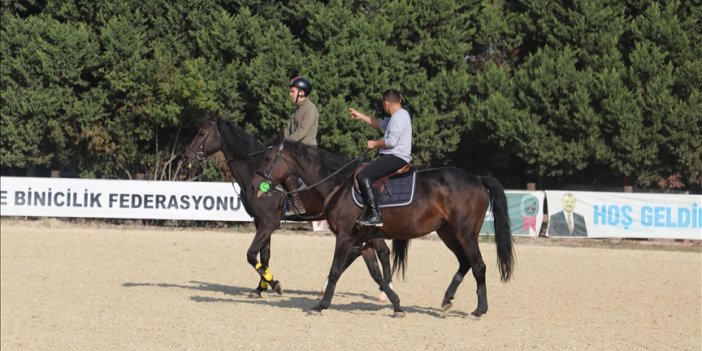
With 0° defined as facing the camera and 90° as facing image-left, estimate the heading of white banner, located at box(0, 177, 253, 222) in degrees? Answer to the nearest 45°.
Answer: approximately 0°

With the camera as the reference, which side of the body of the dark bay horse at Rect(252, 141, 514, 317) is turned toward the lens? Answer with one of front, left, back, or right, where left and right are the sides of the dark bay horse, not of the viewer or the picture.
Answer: left

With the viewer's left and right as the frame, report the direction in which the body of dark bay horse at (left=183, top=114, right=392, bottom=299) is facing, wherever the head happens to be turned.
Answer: facing to the left of the viewer

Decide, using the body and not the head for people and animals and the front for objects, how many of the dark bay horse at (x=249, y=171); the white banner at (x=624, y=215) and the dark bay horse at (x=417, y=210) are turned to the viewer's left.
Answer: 2

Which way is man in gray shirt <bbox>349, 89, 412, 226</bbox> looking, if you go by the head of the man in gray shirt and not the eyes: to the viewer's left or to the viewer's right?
to the viewer's left

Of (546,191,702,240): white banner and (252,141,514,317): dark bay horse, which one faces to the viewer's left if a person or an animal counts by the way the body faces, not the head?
the dark bay horse

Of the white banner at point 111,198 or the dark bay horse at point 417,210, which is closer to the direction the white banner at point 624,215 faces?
the dark bay horse

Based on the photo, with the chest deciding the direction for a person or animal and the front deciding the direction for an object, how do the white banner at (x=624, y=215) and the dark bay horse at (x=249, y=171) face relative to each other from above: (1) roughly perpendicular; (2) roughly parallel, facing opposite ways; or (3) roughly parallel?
roughly perpendicular

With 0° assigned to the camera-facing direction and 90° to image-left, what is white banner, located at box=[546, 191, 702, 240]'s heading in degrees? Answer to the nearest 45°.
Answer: approximately 0°

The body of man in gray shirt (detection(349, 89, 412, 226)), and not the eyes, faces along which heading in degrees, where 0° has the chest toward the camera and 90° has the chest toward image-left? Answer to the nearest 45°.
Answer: approximately 90°

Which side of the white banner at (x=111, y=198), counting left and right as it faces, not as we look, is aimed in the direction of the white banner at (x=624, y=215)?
left

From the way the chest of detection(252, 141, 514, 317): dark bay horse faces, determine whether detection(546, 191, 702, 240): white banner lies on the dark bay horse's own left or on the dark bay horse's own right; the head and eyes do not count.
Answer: on the dark bay horse's own right

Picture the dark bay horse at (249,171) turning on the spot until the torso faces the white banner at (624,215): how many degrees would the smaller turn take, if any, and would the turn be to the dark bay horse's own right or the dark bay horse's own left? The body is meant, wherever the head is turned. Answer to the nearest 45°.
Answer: approximately 135° to the dark bay horse's own right
